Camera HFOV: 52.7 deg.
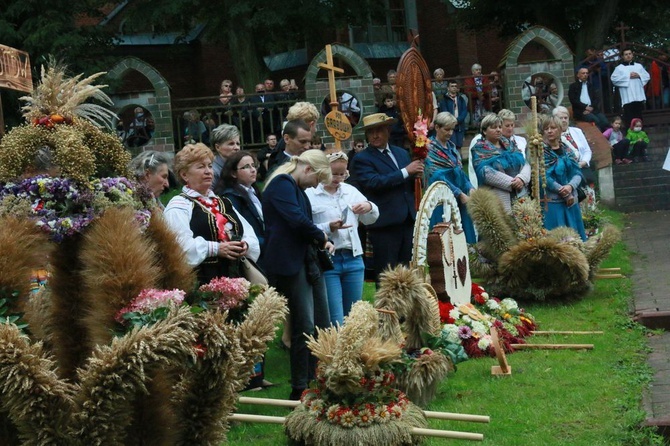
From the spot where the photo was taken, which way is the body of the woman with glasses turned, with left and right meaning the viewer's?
facing the viewer and to the right of the viewer

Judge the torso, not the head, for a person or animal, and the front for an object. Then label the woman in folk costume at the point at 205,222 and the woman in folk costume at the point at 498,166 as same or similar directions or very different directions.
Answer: same or similar directions

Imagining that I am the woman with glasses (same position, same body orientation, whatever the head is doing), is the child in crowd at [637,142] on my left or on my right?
on my left

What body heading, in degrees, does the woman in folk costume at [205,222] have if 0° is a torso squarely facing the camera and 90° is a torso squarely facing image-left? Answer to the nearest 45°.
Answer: approximately 315°

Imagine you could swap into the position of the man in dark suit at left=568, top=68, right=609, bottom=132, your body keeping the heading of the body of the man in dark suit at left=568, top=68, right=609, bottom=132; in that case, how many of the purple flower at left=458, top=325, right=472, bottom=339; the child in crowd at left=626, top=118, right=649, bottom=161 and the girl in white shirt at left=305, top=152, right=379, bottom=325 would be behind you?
0

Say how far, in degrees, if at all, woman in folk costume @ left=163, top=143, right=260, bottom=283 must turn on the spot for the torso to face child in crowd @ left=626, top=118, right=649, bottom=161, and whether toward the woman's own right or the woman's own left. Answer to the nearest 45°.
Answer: approximately 90° to the woman's own left

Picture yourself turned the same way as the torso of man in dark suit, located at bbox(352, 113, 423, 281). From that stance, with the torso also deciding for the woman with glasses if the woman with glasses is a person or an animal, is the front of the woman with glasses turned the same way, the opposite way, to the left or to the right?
the same way

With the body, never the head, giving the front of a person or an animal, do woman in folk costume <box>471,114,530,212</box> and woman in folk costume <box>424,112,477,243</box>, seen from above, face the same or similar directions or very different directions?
same or similar directions

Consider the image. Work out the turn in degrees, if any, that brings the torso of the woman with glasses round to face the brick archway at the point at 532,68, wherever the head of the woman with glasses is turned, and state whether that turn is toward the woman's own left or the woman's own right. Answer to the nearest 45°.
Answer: approximately 90° to the woman's own left

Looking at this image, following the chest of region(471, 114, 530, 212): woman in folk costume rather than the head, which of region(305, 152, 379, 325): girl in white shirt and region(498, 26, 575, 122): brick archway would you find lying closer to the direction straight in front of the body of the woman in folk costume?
the girl in white shirt

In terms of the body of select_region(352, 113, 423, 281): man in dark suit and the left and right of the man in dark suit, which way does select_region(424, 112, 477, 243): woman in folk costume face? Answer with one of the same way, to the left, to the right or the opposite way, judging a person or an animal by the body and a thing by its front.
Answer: the same way
